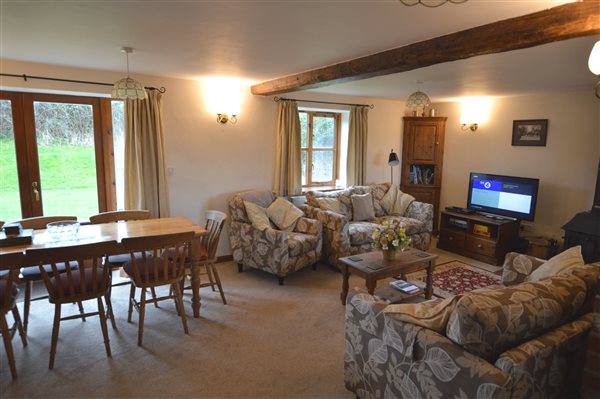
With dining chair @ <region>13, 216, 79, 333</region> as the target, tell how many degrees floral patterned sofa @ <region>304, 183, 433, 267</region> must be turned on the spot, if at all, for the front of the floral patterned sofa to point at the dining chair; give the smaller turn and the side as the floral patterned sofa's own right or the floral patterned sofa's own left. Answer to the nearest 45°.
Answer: approximately 90° to the floral patterned sofa's own right

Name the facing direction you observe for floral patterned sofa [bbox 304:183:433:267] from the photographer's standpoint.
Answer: facing the viewer and to the right of the viewer

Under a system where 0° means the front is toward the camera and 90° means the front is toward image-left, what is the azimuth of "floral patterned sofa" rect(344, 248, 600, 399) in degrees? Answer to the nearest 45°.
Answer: approximately 135°

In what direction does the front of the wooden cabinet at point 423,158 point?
toward the camera

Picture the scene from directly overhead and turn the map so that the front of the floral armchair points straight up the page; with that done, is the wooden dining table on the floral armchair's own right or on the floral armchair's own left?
on the floral armchair's own right

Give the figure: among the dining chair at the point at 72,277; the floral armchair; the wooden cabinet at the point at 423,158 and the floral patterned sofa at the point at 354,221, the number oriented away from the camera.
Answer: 1

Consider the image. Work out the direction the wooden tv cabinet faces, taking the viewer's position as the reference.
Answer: facing the viewer and to the left of the viewer

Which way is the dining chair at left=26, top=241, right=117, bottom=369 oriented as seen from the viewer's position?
away from the camera

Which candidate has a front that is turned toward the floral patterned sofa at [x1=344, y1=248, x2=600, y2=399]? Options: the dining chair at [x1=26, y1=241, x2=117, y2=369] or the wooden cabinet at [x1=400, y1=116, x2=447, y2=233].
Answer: the wooden cabinet

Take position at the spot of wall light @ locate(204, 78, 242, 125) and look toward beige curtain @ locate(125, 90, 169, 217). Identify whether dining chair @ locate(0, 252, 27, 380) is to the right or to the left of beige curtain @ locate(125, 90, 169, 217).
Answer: left

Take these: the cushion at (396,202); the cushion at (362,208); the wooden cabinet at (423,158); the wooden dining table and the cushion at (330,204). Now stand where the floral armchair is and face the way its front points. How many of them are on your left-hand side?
4

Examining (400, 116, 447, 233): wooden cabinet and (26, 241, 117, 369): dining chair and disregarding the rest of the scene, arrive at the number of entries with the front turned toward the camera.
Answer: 1

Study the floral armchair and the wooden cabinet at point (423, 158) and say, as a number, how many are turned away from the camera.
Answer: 0

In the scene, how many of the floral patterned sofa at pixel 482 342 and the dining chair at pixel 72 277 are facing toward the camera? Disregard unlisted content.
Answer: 0

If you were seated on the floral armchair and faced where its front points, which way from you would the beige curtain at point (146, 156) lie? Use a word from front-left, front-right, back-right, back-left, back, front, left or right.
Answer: back-right
